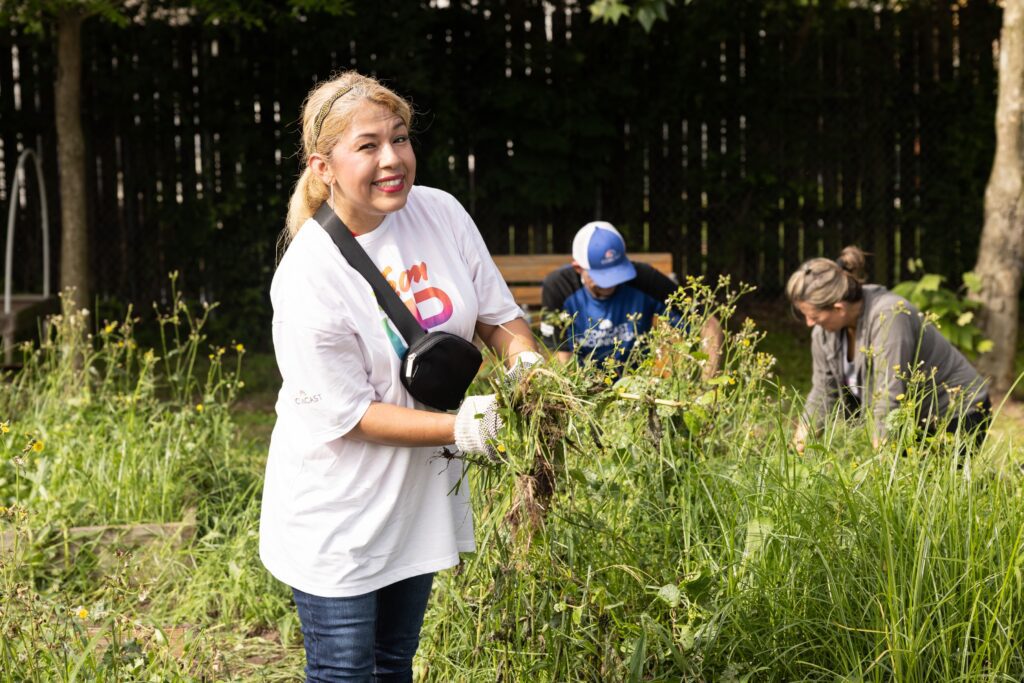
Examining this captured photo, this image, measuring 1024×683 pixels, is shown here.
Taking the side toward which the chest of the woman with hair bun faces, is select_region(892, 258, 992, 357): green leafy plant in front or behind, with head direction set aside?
behind

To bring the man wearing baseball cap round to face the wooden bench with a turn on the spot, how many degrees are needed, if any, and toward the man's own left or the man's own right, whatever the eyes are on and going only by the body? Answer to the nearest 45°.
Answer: approximately 180°

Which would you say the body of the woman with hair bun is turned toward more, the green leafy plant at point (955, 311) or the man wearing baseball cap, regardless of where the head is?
the man wearing baseball cap

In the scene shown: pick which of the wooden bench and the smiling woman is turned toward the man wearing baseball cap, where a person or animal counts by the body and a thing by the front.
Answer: the wooden bench

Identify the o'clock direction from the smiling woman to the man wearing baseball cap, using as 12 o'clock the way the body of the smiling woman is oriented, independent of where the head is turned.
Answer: The man wearing baseball cap is roughly at 8 o'clock from the smiling woman.

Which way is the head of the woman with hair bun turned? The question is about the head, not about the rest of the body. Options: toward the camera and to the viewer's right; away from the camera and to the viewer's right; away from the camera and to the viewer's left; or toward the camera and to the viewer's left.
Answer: toward the camera and to the viewer's left

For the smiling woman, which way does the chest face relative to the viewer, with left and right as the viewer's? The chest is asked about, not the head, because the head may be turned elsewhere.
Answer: facing the viewer and to the right of the viewer

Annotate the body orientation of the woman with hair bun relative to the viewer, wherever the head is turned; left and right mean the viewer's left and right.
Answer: facing the viewer and to the left of the viewer

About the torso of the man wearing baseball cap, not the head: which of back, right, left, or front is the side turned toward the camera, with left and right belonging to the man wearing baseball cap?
front

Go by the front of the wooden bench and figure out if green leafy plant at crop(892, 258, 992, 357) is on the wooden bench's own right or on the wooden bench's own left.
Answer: on the wooden bench's own left

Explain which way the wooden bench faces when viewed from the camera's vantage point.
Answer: facing the viewer

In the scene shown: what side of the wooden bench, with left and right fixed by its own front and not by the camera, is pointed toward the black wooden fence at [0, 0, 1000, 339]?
back

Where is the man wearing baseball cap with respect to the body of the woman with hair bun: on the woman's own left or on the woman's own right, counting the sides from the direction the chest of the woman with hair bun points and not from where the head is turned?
on the woman's own right

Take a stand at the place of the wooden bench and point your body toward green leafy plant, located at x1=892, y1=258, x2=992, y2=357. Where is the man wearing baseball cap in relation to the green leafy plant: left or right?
right

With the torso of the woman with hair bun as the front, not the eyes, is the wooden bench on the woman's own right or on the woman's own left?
on the woman's own right
